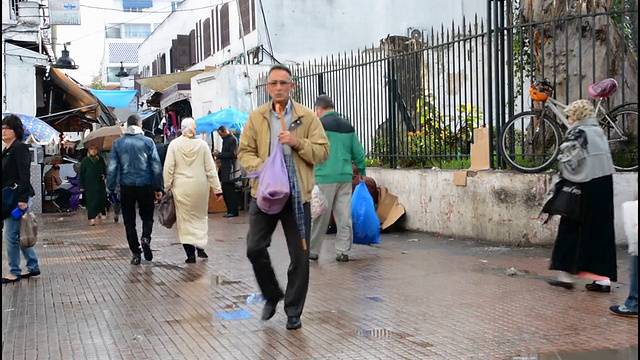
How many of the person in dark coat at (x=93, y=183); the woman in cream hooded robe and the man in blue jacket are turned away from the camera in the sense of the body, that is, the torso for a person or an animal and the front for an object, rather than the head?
2

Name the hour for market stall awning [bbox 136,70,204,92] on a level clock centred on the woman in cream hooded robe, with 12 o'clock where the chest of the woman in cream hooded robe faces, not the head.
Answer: The market stall awning is roughly at 12 o'clock from the woman in cream hooded robe.

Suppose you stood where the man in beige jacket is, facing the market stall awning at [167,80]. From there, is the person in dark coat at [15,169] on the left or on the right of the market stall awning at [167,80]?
left

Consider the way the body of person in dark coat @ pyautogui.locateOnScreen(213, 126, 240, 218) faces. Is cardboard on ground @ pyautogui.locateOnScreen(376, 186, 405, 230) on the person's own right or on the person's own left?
on the person's own left

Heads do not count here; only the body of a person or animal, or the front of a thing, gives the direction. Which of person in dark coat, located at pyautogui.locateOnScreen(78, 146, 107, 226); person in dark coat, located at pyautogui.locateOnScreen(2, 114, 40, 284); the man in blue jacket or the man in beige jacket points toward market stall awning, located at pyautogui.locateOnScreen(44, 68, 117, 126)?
the man in blue jacket

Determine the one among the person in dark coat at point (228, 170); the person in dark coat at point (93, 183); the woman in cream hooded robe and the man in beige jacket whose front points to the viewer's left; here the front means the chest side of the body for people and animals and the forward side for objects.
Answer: the person in dark coat at point (228, 170)

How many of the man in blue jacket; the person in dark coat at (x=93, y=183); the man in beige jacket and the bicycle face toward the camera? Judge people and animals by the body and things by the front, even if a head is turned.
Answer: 2

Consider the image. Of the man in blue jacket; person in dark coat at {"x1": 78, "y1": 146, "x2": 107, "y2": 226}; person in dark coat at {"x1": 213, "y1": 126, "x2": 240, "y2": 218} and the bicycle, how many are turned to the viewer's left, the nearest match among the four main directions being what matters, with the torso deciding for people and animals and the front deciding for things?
2

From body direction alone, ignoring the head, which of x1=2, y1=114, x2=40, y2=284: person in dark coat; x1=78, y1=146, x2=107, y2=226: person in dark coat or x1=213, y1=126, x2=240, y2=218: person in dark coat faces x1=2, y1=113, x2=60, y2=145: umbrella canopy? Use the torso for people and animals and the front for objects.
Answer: x1=213, y1=126, x2=240, y2=218: person in dark coat

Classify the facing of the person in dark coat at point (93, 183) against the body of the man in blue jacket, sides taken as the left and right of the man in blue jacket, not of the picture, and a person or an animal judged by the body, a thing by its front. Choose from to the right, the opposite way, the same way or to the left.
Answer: the opposite way

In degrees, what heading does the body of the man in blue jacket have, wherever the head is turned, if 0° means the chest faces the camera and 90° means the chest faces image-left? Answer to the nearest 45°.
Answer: approximately 180°
